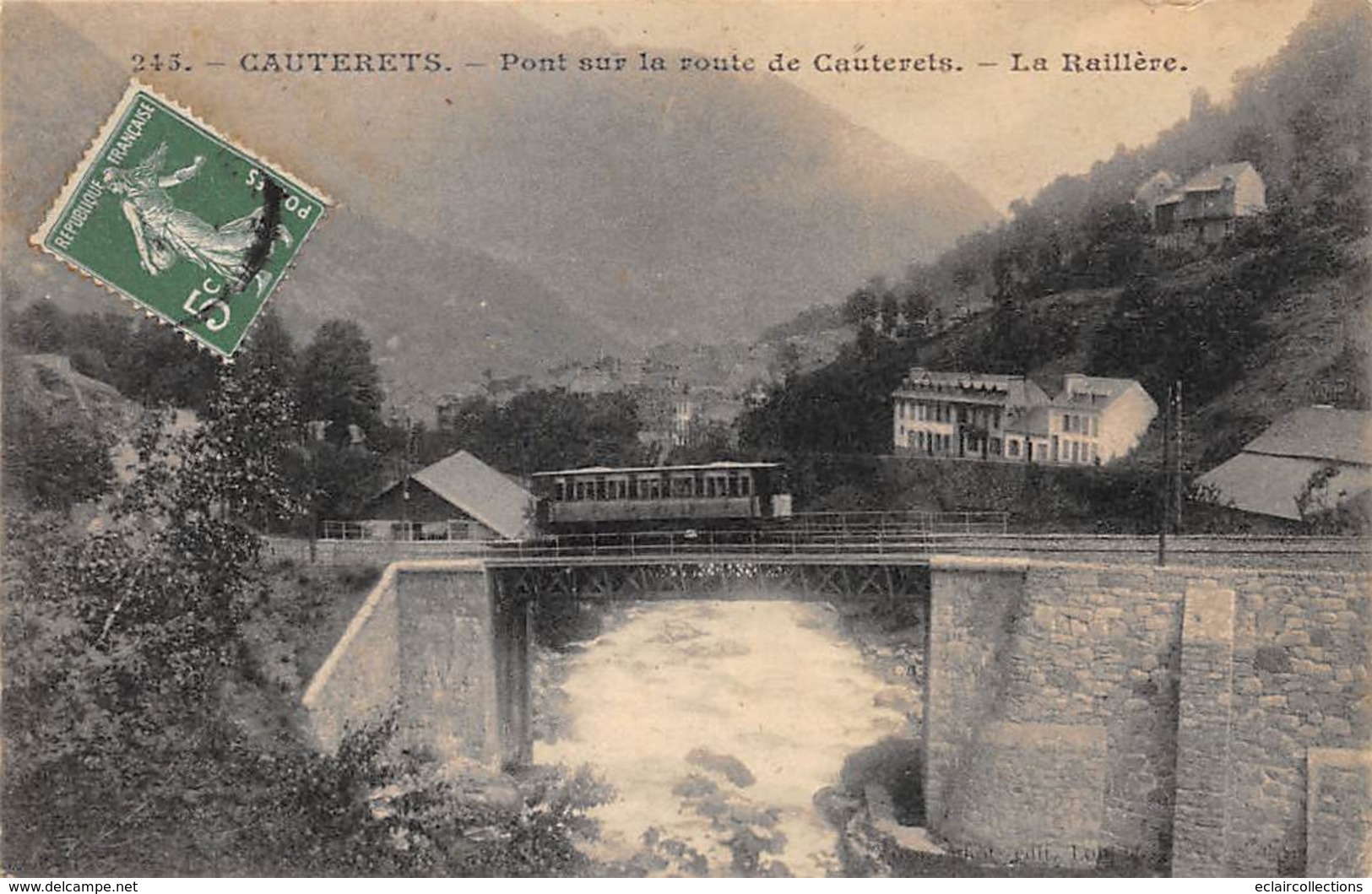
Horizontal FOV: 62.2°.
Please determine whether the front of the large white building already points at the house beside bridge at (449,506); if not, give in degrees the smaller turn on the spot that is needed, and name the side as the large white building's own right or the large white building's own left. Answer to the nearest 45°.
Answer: approximately 45° to the large white building's own right
